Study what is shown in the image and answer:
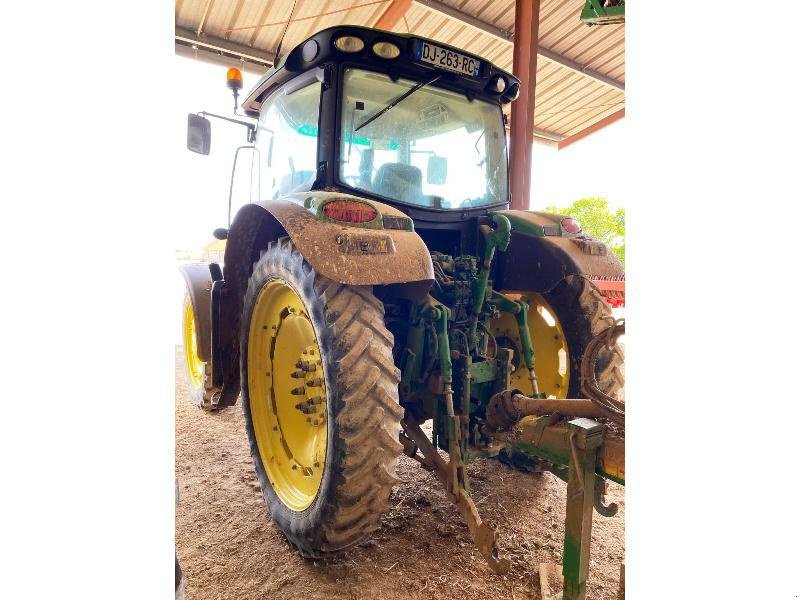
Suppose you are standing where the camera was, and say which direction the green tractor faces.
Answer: facing away from the viewer and to the left of the viewer

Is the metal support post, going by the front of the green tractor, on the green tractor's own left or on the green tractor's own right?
on the green tractor's own right
